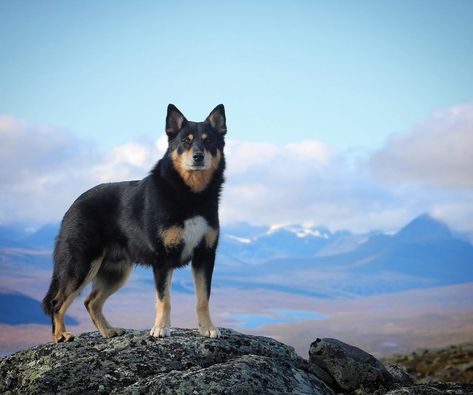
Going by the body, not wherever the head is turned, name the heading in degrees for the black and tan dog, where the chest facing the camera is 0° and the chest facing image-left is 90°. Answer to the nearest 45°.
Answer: approximately 315°

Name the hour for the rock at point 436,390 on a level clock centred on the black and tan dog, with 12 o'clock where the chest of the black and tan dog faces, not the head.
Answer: The rock is roughly at 11 o'clock from the black and tan dog.

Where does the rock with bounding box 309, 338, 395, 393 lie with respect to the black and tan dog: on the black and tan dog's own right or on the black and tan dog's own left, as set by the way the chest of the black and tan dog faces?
on the black and tan dog's own left

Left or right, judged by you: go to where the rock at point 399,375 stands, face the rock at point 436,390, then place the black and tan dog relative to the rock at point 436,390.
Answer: right

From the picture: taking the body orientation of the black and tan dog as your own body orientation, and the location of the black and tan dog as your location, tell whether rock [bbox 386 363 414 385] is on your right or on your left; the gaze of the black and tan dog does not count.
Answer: on your left
